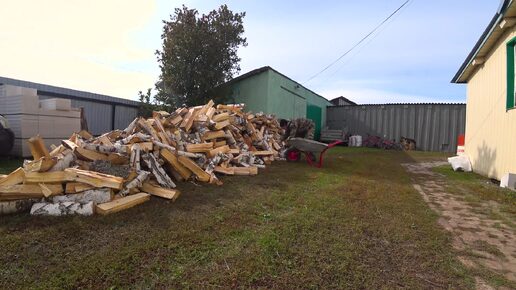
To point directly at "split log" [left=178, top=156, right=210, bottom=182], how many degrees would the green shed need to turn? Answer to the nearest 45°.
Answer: approximately 45° to its right

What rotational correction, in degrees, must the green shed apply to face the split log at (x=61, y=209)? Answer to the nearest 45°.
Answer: approximately 45° to its right

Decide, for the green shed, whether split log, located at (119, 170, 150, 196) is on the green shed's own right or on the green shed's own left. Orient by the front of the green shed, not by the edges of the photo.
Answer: on the green shed's own right

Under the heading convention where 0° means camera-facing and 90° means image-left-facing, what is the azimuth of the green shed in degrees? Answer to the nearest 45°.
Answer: approximately 315°

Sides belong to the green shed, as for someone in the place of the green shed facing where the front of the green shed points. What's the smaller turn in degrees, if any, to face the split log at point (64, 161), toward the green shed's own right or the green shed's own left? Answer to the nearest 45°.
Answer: approximately 45° to the green shed's own right

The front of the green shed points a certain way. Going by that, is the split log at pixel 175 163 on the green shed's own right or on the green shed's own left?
on the green shed's own right

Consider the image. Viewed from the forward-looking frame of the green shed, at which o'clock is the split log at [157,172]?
The split log is roughly at 2 o'clock from the green shed.

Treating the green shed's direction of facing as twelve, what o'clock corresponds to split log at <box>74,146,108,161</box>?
The split log is roughly at 2 o'clock from the green shed.

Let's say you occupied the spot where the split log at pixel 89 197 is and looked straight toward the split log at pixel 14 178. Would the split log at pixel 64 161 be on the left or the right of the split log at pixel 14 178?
right

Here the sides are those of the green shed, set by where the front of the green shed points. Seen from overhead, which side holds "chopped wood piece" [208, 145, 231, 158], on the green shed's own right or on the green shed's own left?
on the green shed's own right

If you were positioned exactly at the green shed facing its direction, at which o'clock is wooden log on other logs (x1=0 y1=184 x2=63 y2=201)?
The wooden log on other logs is roughly at 2 o'clock from the green shed.

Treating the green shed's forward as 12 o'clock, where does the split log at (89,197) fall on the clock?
The split log is roughly at 2 o'clock from the green shed.

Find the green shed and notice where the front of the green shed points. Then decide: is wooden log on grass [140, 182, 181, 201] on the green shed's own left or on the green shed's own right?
on the green shed's own right

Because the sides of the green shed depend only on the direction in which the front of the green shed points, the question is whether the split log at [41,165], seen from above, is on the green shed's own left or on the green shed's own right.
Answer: on the green shed's own right

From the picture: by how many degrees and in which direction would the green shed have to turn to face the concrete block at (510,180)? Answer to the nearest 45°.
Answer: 0° — it already faces it
